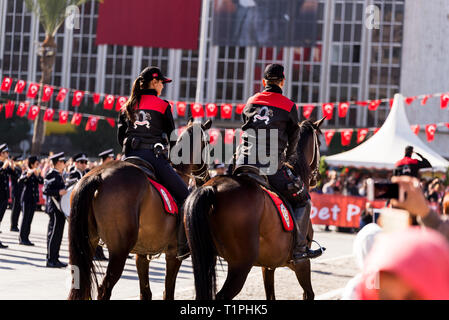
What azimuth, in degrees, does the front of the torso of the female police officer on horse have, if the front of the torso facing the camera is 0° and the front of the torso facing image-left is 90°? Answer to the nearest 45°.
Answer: approximately 225°

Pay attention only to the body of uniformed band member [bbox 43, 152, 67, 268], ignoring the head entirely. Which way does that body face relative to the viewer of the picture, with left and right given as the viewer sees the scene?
facing to the right of the viewer

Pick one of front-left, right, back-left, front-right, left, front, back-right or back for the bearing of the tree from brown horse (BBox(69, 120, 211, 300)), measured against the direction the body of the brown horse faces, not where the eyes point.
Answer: front-left

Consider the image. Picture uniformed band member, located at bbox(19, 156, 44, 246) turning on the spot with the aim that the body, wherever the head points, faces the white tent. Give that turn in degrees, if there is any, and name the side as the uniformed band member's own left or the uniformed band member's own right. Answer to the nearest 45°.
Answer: approximately 90° to the uniformed band member's own left

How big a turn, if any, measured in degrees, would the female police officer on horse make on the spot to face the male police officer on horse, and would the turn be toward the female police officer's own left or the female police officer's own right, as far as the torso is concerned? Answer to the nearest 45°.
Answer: approximately 90° to the female police officer's own right

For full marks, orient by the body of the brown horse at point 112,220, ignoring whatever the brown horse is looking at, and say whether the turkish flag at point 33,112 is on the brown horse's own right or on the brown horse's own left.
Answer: on the brown horse's own left

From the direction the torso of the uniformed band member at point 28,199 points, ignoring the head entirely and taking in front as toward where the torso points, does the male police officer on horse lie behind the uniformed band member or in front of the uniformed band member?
in front

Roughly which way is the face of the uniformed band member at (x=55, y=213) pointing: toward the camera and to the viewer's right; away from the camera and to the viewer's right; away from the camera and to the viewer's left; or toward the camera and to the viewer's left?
toward the camera and to the viewer's right

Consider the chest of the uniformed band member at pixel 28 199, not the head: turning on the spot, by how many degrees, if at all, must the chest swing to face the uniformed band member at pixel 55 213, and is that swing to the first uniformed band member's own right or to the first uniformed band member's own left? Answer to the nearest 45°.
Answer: approximately 45° to the first uniformed band member's own right

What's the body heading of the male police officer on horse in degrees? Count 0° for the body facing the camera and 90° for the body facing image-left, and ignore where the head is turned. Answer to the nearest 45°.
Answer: approximately 225°

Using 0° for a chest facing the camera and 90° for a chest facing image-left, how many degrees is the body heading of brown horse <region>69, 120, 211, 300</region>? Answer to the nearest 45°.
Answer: approximately 225°

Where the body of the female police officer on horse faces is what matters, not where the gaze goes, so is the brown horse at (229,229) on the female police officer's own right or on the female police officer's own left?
on the female police officer's own right

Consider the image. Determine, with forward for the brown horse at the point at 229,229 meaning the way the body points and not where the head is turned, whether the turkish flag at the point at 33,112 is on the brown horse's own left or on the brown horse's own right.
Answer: on the brown horse's own left
